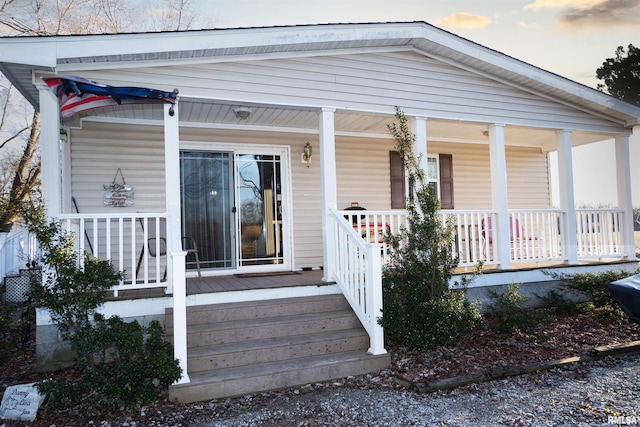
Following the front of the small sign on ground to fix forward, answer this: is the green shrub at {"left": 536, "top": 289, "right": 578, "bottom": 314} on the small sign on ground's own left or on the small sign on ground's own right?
on the small sign on ground's own left

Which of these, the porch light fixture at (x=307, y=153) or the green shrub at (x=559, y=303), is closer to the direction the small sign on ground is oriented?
the green shrub

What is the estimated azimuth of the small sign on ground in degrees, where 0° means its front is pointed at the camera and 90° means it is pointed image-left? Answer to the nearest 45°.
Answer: approximately 0°

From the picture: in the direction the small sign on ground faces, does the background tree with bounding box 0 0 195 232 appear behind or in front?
behind

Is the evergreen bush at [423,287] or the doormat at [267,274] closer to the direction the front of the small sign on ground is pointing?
the evergreen bush

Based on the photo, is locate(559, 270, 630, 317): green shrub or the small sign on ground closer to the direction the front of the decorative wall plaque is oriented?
the small sign on ground

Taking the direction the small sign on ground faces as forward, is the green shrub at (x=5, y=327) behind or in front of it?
behind

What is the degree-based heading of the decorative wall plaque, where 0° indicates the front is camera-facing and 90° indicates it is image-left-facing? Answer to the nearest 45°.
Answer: approximately 0°

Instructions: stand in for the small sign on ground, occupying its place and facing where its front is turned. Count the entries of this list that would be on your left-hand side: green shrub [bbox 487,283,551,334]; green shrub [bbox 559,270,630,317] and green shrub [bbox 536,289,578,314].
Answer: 3

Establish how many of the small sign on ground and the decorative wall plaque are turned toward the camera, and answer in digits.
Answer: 2

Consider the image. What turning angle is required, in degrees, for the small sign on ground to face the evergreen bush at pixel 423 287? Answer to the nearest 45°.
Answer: approximately 90° to its left
